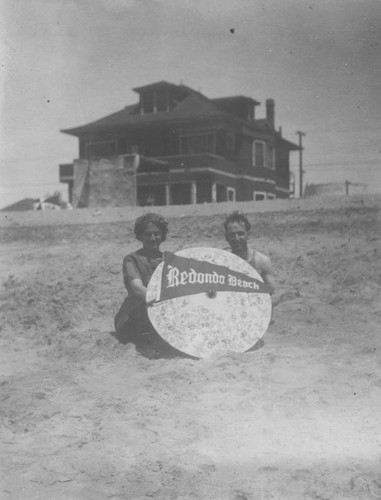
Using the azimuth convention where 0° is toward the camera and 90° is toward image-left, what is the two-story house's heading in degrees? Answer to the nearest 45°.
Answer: approximately 45°

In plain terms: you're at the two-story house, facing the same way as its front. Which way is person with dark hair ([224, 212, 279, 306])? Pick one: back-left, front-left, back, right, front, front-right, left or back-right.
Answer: front-left

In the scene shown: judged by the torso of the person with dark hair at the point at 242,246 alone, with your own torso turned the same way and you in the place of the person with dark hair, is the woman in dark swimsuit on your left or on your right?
on your right

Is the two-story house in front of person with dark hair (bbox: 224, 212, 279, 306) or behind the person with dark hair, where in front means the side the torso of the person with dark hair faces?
behind

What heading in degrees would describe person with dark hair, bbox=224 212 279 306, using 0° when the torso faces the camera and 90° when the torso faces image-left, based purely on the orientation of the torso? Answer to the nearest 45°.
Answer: approximately 0°

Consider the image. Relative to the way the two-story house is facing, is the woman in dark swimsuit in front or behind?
in front
